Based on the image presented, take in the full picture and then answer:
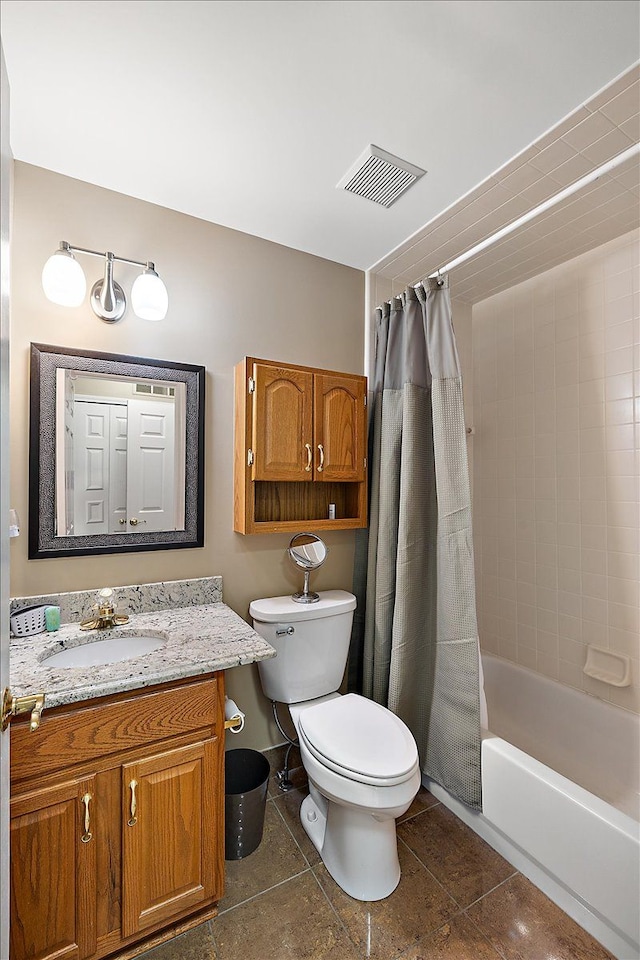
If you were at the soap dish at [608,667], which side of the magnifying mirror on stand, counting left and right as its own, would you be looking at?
left

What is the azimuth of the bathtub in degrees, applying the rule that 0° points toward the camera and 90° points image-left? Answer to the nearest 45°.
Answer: approximately 45°

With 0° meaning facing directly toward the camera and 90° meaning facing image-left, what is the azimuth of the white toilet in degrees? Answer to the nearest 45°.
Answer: approximately 315°

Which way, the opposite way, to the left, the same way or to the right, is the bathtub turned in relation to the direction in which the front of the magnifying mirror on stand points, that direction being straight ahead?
to the right

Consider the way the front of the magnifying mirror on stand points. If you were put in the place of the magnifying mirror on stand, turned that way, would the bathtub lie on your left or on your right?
on your left

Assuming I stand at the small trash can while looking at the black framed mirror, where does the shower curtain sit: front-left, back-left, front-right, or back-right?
back-right

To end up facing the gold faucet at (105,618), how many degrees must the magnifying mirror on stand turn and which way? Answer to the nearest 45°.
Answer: approximately 45° to its right

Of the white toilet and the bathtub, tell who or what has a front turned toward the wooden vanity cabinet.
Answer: the bathtub
